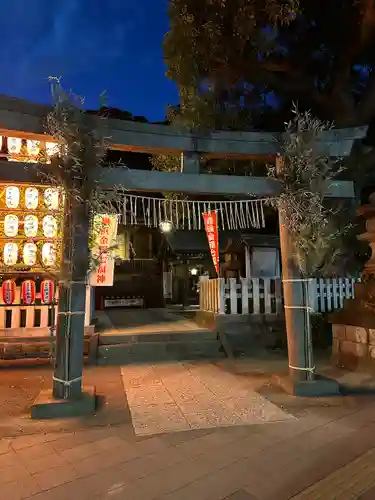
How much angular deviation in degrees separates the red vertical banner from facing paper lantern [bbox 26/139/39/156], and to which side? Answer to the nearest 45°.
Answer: approximately 45° to its right

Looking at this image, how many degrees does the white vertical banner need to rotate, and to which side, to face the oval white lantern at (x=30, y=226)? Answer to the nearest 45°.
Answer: approximately 135° to its right

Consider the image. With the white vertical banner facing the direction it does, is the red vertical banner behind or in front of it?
behind

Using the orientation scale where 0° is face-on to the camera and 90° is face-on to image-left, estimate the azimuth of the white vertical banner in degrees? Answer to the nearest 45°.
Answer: approximately 0°

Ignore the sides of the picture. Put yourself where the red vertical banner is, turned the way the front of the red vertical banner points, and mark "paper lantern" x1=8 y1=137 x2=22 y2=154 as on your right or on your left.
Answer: on your right

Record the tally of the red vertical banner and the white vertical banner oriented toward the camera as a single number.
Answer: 2

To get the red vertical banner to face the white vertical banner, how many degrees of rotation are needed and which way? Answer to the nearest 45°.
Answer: approximately 45° to its right

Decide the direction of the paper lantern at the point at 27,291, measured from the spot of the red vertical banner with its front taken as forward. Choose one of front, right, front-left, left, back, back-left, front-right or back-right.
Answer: front-right

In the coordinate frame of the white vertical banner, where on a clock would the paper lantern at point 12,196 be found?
The paper lantern is roughly at 4 o'clock from the white vertical banner.

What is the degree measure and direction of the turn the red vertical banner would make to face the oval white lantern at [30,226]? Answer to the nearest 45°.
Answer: approximately 45° to its right
